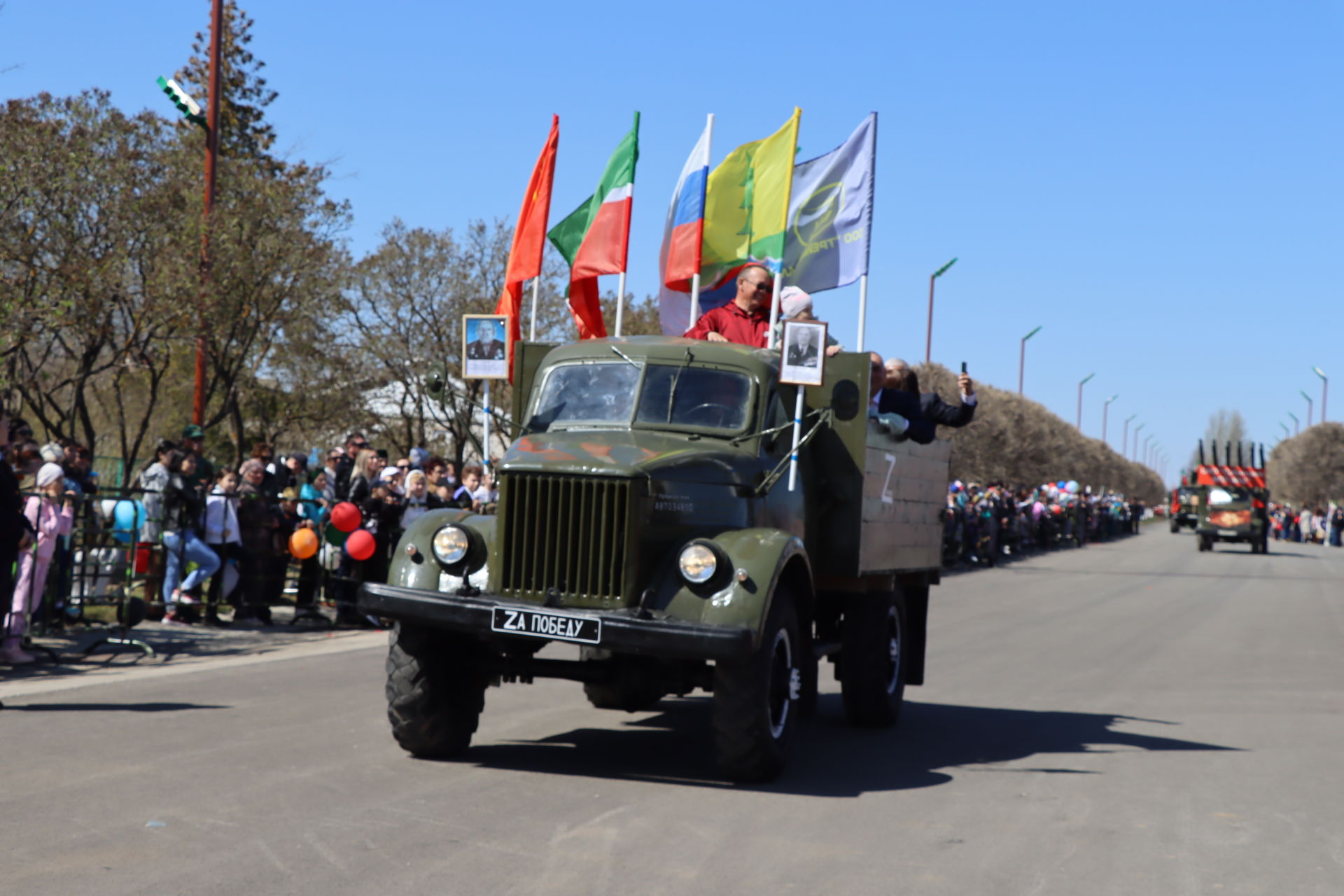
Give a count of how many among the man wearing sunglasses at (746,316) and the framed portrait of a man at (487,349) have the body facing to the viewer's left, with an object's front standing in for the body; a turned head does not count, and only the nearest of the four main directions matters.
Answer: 0

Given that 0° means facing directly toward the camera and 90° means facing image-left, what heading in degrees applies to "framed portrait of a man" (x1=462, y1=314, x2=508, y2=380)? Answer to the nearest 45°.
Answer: approximately 0°

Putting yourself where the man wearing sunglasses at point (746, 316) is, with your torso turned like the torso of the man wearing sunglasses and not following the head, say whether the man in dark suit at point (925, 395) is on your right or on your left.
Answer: on your left

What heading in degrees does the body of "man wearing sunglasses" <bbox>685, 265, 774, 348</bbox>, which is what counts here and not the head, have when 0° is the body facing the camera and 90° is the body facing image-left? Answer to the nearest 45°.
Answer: approximately 315°

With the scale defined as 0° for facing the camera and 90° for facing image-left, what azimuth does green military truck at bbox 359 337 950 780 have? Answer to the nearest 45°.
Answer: approximately 45°

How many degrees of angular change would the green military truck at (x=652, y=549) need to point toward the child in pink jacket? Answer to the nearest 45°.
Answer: approximately 90° to its right
